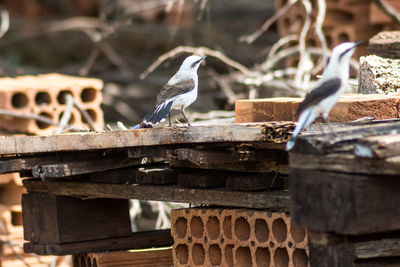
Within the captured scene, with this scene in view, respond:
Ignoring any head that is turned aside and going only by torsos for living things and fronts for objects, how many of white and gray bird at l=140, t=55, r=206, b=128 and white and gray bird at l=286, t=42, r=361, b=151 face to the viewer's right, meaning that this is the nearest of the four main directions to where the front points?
2

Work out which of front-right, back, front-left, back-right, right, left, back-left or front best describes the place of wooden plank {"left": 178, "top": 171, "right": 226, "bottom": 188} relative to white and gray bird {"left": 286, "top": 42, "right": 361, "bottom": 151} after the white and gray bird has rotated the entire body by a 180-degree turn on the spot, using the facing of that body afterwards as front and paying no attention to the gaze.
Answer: front-right

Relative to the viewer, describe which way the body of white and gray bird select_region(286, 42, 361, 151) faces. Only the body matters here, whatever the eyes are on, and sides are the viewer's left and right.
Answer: facing to the right of the viewer

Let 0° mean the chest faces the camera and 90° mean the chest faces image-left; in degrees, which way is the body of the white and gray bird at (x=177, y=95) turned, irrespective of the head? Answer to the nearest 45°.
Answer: approximately 270°
